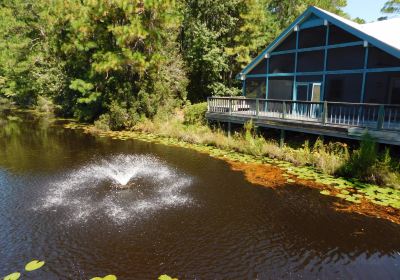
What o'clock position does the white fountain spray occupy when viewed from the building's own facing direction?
The white fountain spray is roughly at 12 o'clock from the building.

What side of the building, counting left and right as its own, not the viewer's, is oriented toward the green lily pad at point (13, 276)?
front

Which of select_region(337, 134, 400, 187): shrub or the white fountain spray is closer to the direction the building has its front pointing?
the white fountain spray

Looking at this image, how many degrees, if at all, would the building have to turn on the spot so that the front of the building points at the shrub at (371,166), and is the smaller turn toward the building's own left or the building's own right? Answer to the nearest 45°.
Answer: approximately 45° to the building's own left

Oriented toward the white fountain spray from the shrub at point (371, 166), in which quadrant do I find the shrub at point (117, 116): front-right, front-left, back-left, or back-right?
front-right

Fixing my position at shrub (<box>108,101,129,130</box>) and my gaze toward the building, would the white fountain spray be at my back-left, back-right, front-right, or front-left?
front-right

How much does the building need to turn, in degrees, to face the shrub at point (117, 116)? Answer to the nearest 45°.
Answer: approximately 45° to its right

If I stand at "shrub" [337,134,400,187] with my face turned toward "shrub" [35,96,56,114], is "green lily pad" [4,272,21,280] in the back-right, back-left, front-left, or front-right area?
front-left

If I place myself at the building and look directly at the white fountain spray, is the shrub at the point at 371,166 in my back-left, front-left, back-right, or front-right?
front-left

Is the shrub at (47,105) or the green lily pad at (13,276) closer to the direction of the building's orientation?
the green lily pad

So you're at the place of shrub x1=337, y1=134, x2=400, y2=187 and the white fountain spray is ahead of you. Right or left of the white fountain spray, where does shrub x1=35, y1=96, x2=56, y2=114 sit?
right

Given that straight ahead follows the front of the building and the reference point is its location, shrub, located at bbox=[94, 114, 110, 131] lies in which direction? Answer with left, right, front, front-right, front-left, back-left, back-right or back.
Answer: front-right

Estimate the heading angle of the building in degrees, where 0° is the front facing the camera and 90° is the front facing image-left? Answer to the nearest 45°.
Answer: approximately 45°

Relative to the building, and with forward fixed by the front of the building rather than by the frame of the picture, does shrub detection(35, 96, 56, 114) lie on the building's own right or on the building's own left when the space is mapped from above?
on the building's own right

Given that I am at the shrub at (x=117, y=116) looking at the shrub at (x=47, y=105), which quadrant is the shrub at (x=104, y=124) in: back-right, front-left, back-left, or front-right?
front-left
